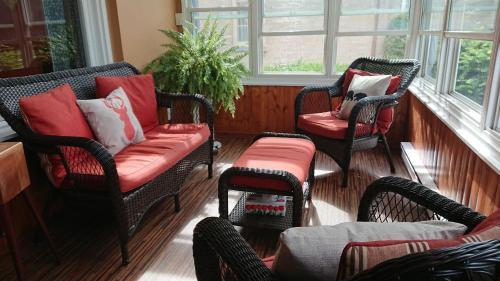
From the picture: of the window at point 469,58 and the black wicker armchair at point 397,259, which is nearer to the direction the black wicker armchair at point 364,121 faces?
the black wicker armchair

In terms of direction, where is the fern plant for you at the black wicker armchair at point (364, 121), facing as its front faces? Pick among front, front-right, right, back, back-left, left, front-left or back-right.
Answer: front-right

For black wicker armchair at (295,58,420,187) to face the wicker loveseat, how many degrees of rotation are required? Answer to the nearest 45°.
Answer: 0° — it already faces it

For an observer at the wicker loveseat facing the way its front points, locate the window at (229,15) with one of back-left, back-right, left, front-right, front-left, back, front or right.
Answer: left

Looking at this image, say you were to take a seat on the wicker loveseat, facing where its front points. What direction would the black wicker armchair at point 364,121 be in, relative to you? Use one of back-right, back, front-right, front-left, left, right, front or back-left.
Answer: front-left

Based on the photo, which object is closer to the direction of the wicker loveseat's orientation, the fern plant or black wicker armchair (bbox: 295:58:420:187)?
the black wicker armchair

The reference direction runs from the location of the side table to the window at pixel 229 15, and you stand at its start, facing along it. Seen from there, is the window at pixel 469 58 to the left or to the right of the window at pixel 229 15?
right

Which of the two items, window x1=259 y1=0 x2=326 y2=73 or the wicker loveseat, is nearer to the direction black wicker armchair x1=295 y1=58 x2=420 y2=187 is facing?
the wicker loveseat

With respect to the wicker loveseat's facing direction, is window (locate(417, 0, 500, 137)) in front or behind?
in front

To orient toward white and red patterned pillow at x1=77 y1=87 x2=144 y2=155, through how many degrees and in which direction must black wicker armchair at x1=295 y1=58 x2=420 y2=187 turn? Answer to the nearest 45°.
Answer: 0° — it already faces it

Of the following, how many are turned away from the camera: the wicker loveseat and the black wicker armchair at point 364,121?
0

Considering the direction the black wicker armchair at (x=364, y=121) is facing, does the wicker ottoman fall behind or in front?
in front

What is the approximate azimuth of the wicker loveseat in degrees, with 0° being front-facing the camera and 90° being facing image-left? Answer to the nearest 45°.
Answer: approximately 315°

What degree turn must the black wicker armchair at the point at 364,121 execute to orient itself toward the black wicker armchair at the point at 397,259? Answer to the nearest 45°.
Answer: approximately 45° to its left
